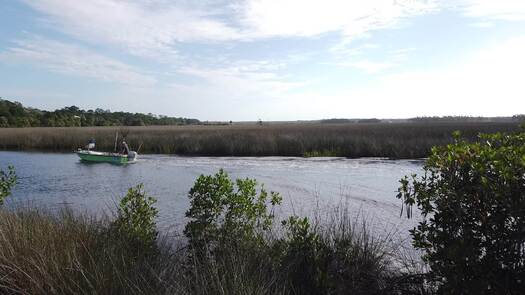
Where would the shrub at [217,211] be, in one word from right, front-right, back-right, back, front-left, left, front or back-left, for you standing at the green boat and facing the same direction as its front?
left

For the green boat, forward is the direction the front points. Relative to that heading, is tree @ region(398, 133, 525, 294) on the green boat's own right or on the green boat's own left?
on the green boat's own left

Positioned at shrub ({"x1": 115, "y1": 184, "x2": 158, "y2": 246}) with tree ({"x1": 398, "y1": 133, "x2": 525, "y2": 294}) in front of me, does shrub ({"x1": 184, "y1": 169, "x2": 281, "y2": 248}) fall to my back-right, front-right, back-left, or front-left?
front-left

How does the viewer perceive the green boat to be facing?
facing to the left of the viewer

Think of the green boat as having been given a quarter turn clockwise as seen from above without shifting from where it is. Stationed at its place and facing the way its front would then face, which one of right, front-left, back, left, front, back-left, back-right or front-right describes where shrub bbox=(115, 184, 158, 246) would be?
back

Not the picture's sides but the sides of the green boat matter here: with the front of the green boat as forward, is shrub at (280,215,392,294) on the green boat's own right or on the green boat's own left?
on the green boat's own left
